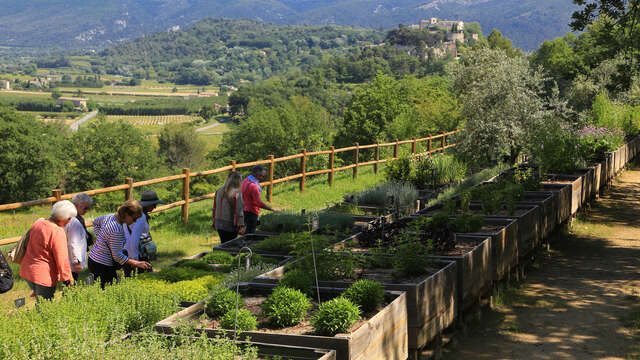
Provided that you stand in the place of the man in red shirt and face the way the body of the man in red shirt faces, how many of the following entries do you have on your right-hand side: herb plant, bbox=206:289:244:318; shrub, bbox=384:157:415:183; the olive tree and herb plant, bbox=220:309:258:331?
2

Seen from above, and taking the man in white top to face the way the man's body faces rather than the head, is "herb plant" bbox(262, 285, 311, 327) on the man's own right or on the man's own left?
on the man's own right

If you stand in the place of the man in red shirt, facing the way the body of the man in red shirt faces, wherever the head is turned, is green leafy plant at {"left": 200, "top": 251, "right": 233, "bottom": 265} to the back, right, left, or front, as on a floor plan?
right

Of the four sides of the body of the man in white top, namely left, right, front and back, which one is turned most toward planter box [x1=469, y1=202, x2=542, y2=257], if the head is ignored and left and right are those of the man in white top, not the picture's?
front

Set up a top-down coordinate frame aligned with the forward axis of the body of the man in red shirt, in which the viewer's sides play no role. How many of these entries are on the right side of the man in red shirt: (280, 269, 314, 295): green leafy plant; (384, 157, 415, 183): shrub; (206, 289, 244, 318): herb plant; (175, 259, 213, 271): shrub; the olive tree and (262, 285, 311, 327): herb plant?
4

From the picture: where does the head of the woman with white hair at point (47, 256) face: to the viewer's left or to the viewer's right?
to the viewer's right

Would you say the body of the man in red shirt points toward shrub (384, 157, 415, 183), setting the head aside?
no

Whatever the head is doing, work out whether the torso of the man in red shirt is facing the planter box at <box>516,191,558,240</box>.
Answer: yes

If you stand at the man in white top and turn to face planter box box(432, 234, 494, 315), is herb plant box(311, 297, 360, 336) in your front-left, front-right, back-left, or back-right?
front-right

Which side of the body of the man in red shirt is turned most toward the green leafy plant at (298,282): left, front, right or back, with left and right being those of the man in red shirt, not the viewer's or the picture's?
right

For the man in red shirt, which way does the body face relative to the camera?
to the viewer's right

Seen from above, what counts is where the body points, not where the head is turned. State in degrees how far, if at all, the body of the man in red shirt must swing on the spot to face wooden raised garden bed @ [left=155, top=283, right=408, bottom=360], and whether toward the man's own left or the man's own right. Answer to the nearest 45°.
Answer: approximately 90° to the man's own right

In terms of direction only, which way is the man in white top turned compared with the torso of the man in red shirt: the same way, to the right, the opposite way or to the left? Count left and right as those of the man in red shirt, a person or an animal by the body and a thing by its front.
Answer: the same way

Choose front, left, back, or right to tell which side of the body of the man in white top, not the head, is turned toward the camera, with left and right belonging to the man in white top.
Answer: right

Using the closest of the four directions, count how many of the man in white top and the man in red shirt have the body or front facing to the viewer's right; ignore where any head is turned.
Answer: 2
